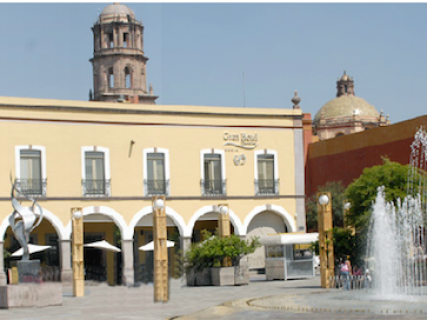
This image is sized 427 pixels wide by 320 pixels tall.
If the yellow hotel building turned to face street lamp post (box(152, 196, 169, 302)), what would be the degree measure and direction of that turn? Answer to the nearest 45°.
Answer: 0° — it already faces it

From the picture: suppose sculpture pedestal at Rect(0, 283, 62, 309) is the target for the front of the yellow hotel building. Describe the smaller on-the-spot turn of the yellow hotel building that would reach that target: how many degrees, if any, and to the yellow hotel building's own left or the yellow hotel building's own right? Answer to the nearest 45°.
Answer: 0° — it already faces it

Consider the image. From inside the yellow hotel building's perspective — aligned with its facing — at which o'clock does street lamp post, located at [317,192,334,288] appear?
The street lamp post is roughly at 11 o'clock from the yellow hotel building.

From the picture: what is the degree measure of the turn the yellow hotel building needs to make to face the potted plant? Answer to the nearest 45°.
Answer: approximately 45° to its left

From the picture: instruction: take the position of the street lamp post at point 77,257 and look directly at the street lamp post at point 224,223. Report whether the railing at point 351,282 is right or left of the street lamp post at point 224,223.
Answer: right

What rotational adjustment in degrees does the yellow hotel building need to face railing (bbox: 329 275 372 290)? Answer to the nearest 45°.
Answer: approximately 45° to its left

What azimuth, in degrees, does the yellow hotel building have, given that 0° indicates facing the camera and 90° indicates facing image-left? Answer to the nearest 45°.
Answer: approximately 0°

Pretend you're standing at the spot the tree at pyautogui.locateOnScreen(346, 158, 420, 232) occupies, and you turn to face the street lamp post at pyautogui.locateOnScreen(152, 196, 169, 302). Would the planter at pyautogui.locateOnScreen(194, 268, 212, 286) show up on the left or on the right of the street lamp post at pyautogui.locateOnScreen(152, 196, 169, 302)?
right

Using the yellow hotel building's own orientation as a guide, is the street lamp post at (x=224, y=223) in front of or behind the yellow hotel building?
in front

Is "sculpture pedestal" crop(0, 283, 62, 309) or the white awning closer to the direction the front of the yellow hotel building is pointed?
the sculpture pedestal

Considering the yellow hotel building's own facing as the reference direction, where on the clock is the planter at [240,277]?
The planter is roughly at 11 o'clock from the yellow hotel building.

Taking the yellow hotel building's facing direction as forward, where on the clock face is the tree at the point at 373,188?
The tree is roughly at 10 o'clock from the yellow hotel building.

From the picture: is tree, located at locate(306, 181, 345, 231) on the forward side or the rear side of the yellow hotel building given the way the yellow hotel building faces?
on the rear side

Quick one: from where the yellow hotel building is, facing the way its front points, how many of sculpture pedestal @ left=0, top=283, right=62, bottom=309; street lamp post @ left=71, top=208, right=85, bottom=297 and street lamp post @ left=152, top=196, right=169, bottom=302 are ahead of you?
3
